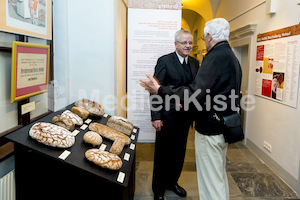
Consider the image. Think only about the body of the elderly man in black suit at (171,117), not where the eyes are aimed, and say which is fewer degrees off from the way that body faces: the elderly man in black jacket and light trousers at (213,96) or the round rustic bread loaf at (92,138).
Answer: the elderly man in black jacket and light trousers

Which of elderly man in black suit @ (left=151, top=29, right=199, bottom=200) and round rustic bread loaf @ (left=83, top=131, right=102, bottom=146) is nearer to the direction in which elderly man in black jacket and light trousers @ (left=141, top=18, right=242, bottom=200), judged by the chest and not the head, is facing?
the elderly man in black suit

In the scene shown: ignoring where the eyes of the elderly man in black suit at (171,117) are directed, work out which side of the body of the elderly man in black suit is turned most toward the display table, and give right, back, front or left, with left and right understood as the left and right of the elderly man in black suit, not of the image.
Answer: right

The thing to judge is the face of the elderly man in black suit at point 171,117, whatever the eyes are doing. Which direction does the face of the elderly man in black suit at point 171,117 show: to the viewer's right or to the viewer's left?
to the viewer's right

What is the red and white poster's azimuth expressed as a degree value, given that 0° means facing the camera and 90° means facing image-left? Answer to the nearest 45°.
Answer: approximately 45°

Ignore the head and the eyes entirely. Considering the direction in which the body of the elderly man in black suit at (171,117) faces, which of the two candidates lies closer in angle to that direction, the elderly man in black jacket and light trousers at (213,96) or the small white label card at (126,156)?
the elderly man in black jacket and light trousers
